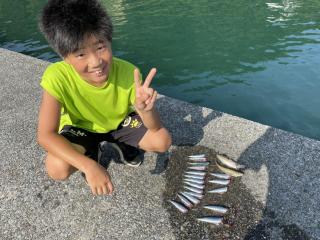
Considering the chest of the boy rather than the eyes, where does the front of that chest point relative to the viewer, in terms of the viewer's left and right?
facing the viewer and to the right of the viewer

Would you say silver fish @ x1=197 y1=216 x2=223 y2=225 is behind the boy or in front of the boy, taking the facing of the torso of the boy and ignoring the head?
in front

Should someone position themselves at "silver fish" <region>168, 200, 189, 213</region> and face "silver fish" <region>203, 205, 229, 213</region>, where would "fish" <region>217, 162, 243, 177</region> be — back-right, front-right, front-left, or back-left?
front-left

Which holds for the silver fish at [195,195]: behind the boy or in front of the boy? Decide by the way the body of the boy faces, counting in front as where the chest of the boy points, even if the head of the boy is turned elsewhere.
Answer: in front
